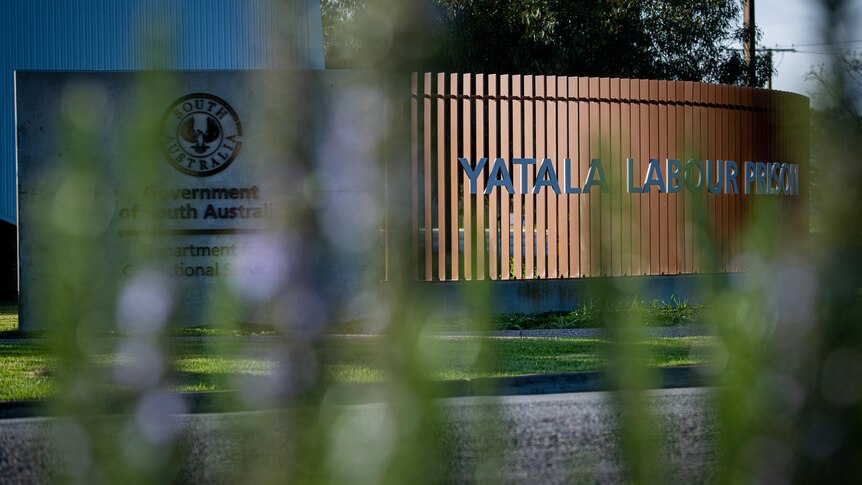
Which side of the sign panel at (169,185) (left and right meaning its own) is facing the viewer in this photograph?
front

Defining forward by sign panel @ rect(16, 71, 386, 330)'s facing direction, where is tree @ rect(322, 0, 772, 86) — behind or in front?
behind
